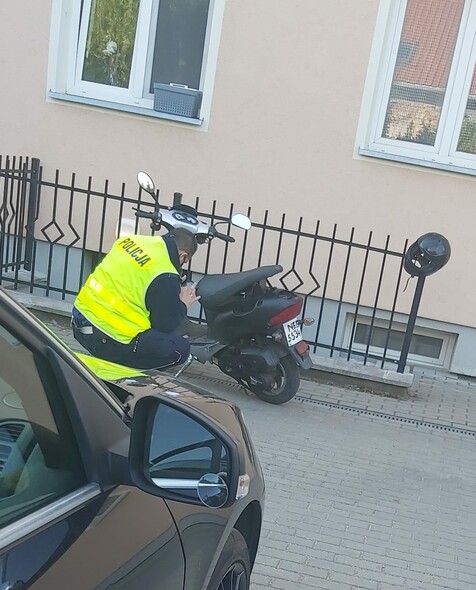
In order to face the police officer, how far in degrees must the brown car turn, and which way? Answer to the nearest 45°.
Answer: approximately 45° to its left

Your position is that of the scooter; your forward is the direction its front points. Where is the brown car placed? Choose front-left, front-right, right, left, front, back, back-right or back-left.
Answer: back-left

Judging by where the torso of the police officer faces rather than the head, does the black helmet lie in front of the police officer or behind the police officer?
in front

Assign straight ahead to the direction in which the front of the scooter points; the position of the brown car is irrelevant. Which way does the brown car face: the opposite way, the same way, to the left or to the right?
to the right

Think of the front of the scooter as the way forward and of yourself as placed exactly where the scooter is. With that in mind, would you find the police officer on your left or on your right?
on your left

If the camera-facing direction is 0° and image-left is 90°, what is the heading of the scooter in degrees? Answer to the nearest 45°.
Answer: approximately 135°

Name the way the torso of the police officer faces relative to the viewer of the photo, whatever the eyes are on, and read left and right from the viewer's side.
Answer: facing away from the viewer and to the right of the viewer

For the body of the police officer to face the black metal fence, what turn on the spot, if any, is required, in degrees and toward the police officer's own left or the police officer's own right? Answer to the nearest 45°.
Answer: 0° — they already face it

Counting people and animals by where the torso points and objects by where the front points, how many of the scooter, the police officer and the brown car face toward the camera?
0

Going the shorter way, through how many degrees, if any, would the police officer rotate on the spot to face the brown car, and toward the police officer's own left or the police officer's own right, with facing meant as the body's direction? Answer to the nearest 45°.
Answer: approximately 135° to the police officer's own right

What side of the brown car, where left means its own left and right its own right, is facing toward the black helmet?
front

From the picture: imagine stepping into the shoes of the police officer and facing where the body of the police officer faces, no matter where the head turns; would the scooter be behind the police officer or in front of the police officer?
in front

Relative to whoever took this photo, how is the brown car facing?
facing away from the viewer and to the right of the viewer

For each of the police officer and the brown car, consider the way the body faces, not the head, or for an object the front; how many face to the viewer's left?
0

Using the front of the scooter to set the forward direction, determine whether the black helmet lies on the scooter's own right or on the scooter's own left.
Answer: on the scooter's own right
